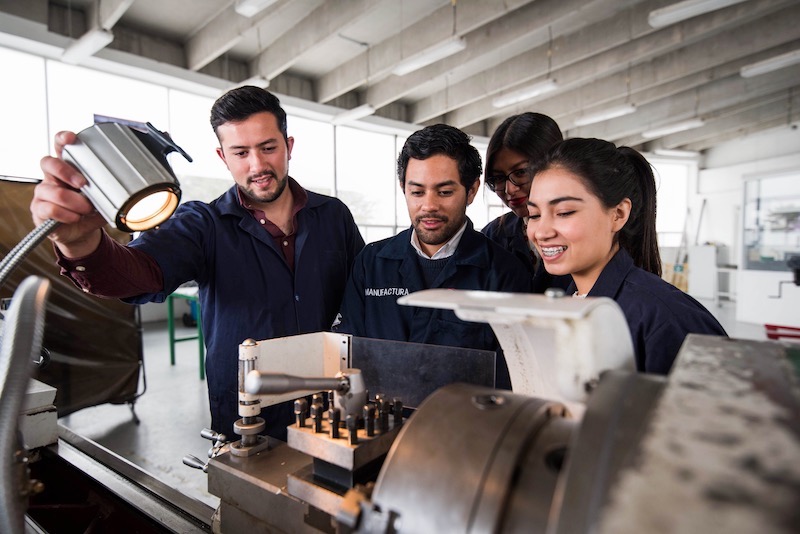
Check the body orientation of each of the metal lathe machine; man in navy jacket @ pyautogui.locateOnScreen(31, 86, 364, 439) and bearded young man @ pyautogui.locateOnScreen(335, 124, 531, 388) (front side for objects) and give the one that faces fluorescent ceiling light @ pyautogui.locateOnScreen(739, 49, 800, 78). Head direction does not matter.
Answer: the metal lathe machine

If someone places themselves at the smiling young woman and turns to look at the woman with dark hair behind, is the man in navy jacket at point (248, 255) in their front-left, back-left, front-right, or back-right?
front-left

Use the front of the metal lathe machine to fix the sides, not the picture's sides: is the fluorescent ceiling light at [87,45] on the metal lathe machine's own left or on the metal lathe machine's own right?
on the metal lathe machine's own left

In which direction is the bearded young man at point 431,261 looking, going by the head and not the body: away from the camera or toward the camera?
toward the camera

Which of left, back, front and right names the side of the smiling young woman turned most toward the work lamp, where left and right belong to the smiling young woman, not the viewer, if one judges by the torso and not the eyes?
front

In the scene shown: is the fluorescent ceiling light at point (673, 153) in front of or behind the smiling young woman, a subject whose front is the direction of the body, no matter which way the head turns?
behind

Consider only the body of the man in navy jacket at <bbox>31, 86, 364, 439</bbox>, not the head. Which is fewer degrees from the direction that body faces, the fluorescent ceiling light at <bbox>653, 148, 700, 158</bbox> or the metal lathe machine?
the metal lathe machine

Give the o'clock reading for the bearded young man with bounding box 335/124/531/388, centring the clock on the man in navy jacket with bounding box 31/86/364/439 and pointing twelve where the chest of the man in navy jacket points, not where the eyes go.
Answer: The bearded young man is roughly at 10 o'clock from the man in navy jacket.

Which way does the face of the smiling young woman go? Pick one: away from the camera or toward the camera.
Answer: toward the camera

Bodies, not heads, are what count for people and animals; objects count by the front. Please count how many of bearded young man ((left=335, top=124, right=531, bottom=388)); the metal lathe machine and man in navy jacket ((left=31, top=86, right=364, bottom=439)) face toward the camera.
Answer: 2

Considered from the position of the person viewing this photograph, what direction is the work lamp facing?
facing the viewer and to the right of the viewer

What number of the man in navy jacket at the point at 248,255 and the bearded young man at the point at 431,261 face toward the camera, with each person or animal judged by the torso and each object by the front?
2

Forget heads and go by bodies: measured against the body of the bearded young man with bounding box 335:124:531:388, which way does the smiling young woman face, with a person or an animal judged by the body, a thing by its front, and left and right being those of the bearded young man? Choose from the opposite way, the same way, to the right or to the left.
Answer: to the right

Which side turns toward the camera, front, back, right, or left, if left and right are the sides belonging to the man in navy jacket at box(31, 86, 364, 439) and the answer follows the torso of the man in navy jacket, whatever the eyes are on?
front

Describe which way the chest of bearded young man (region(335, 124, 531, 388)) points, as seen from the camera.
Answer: toward the camera

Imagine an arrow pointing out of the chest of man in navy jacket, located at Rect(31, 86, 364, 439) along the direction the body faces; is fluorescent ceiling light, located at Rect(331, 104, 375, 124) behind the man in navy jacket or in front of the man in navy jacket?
behind
